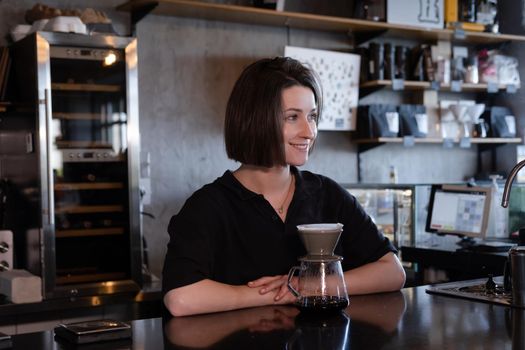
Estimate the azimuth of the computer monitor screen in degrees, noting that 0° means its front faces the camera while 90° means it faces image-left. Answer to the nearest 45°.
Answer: approximately 0°

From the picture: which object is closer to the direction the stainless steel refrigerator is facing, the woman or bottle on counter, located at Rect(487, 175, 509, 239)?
the woman
